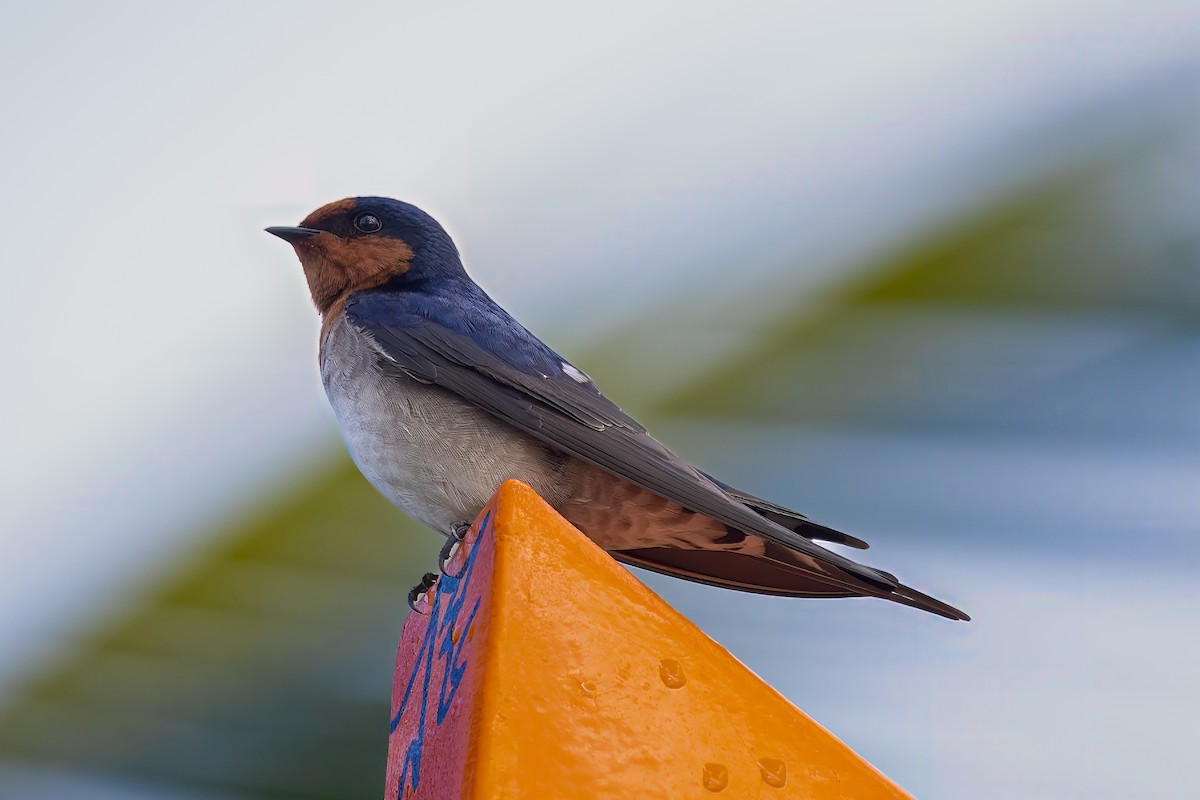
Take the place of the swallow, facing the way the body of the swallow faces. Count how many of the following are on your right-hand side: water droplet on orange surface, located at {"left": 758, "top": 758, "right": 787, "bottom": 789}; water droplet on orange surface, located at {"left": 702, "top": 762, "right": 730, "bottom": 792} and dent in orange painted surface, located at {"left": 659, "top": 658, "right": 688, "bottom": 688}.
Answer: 0

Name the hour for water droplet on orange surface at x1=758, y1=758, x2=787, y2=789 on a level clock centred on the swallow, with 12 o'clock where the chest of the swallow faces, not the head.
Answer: The water droplet on orange surface is roughly at 8 o'clock from the swallow.

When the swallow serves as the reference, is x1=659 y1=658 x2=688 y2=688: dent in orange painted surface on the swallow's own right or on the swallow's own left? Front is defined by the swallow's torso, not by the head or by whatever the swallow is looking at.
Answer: on the swallow's own left

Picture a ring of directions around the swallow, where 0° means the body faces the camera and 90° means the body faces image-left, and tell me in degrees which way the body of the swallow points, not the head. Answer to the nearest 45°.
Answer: approximately 90°

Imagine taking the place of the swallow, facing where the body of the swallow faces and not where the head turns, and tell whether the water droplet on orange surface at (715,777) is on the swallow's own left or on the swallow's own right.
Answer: on the swallow's own left
